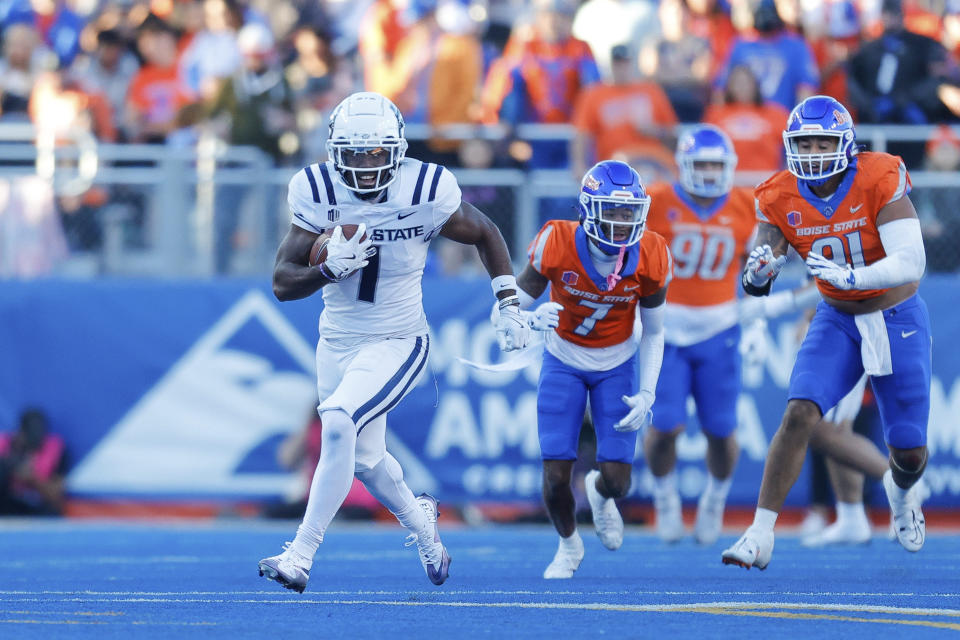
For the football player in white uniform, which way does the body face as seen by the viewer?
toward the camera

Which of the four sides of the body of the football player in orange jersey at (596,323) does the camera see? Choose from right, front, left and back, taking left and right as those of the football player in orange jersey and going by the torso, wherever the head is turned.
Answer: front

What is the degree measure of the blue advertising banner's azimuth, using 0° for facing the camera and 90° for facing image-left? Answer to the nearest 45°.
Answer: approximately 0°

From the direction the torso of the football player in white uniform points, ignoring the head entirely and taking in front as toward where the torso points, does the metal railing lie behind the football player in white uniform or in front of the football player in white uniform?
behind

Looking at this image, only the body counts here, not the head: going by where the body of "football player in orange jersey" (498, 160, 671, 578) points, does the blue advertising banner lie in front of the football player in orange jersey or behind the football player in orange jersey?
behind

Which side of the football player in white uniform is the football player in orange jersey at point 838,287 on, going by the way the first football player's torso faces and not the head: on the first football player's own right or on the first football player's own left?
on the first football player's own left

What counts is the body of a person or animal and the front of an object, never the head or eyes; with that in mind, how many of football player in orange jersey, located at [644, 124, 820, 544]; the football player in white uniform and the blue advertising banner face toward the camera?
3
